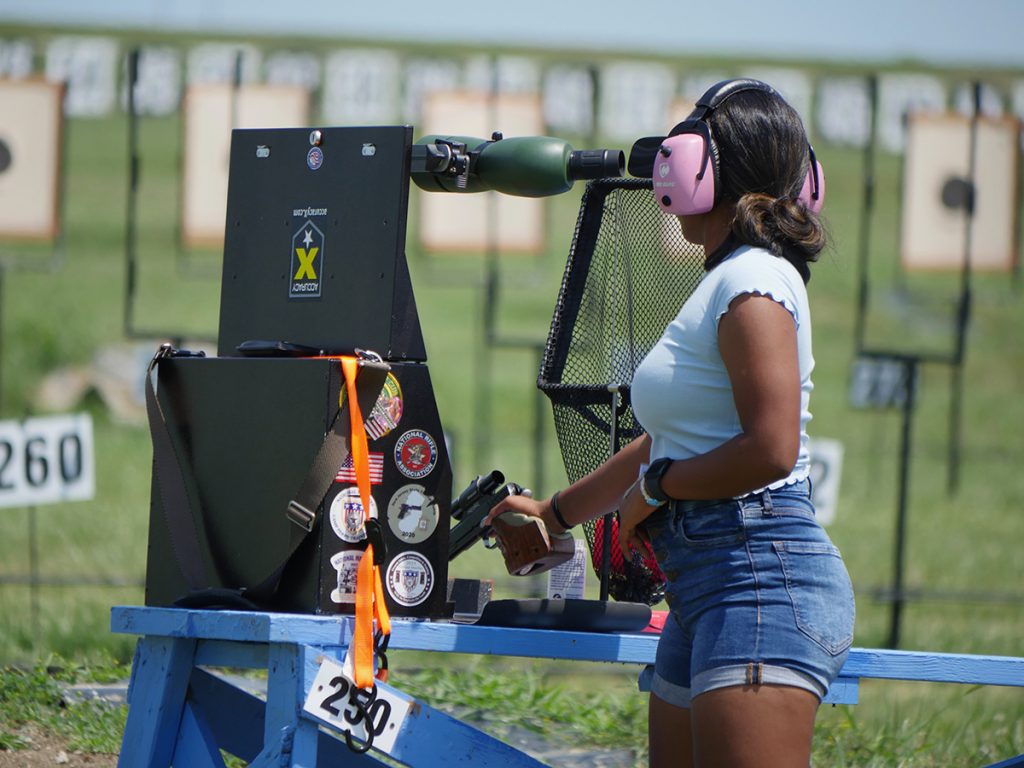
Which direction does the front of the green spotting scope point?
to the viewer's left

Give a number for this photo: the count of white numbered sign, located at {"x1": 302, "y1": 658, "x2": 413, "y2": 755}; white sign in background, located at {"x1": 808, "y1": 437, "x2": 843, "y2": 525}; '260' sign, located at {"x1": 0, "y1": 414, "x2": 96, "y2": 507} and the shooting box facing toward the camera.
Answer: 3

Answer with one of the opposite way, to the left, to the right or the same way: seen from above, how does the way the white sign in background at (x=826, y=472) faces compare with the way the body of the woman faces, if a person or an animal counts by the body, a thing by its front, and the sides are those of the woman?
to the left

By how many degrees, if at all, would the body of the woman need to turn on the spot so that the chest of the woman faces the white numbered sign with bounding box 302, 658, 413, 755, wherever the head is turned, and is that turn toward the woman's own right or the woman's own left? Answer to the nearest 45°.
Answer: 0° — they already face it

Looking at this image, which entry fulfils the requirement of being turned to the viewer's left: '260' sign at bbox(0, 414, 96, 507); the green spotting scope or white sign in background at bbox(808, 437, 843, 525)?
the green spotting scope

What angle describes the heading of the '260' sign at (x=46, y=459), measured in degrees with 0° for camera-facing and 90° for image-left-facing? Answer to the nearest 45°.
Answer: approximately 0°

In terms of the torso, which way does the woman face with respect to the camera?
to the viewer's left

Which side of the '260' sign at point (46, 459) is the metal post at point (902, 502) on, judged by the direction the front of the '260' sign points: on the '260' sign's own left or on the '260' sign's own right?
on the '260' sign's own left

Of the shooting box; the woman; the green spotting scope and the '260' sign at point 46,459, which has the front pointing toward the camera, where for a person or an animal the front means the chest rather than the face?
the '260' sign

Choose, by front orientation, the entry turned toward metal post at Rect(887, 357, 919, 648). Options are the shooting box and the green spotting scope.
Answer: the shooting box
